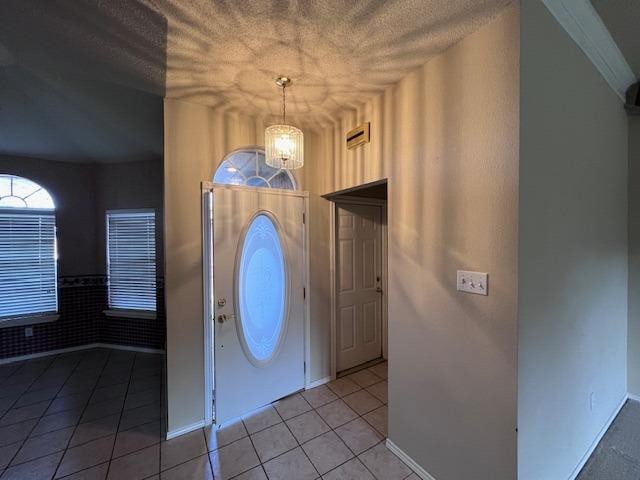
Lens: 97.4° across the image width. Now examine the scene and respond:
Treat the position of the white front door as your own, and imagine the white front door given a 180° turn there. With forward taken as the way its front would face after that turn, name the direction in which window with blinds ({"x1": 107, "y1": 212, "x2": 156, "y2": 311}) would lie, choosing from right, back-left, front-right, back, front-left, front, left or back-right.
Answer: front

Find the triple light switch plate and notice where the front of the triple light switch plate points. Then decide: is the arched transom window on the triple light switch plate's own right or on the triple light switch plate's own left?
on the triple light switch plate's own right

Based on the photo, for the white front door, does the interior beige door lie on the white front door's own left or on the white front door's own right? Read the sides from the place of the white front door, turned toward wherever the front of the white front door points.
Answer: on the white front door's own left

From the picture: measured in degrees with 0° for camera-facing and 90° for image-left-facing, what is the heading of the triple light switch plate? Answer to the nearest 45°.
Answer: approximately 45°

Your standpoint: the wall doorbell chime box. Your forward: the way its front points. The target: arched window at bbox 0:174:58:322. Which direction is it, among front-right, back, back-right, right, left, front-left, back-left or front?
front-right

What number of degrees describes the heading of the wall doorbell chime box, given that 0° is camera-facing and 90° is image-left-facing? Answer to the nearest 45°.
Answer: approximately 45°

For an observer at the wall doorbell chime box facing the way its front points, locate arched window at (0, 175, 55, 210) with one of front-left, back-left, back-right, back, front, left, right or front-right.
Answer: front-right

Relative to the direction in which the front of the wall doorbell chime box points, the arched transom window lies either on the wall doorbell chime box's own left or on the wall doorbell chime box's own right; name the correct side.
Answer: on the wall doorbell chime box's own right

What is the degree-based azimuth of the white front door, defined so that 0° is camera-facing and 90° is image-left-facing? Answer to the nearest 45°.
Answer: approximately 315°
